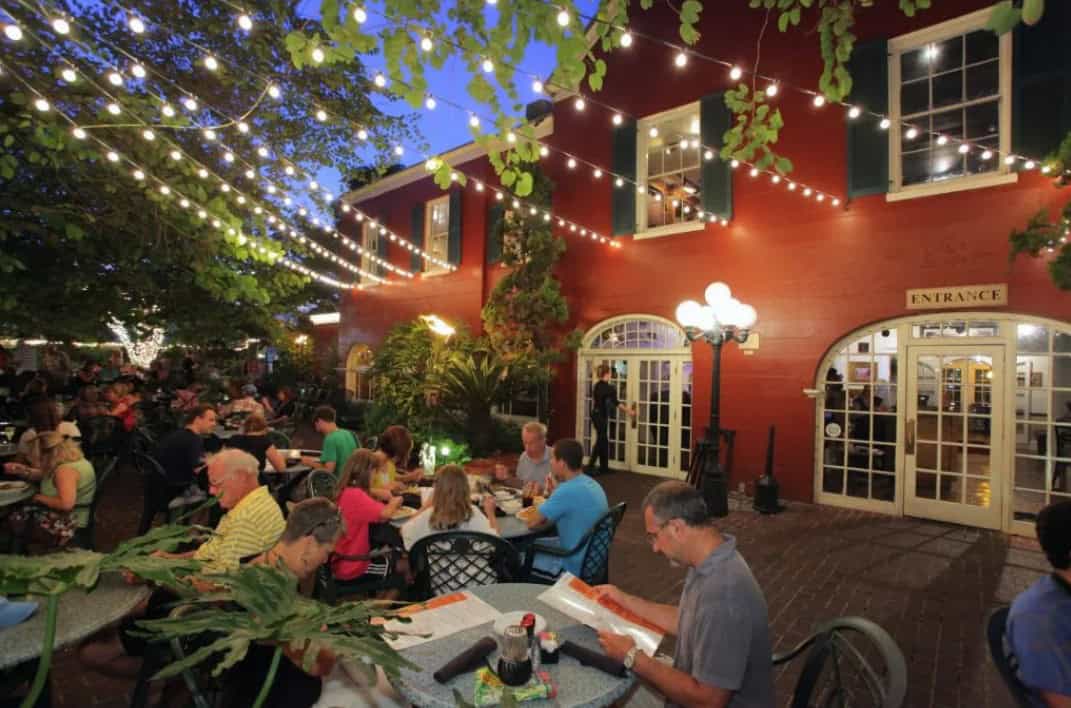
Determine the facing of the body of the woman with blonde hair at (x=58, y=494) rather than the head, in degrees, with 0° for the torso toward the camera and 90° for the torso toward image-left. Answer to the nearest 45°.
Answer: approximately 90°

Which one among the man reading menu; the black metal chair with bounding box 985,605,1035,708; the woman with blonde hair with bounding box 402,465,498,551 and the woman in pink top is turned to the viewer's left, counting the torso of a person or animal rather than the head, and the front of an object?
the man reading menu

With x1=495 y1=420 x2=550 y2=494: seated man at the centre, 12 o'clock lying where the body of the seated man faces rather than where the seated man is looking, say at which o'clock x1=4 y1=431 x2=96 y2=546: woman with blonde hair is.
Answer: The woman with blonde hair is roughly at 1 o'clock from the seated man.

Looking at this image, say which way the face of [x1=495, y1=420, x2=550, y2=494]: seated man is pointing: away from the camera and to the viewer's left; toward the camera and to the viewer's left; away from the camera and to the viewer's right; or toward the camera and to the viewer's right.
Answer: toward the camera and to the viewer's left

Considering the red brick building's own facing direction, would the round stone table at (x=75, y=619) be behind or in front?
in front

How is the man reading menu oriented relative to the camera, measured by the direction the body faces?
to the viewer's left

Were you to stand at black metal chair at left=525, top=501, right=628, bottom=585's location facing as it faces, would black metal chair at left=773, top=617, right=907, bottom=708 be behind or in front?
behind

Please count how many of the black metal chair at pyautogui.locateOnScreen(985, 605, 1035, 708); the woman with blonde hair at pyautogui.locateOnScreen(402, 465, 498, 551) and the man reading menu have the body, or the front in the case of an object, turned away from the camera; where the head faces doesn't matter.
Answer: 1

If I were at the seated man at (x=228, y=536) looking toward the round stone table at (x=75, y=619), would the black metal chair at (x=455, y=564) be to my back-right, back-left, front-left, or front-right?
back-left

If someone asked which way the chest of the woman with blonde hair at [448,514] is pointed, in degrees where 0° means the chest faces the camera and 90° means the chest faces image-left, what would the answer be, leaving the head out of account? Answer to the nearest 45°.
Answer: approximately 180°
